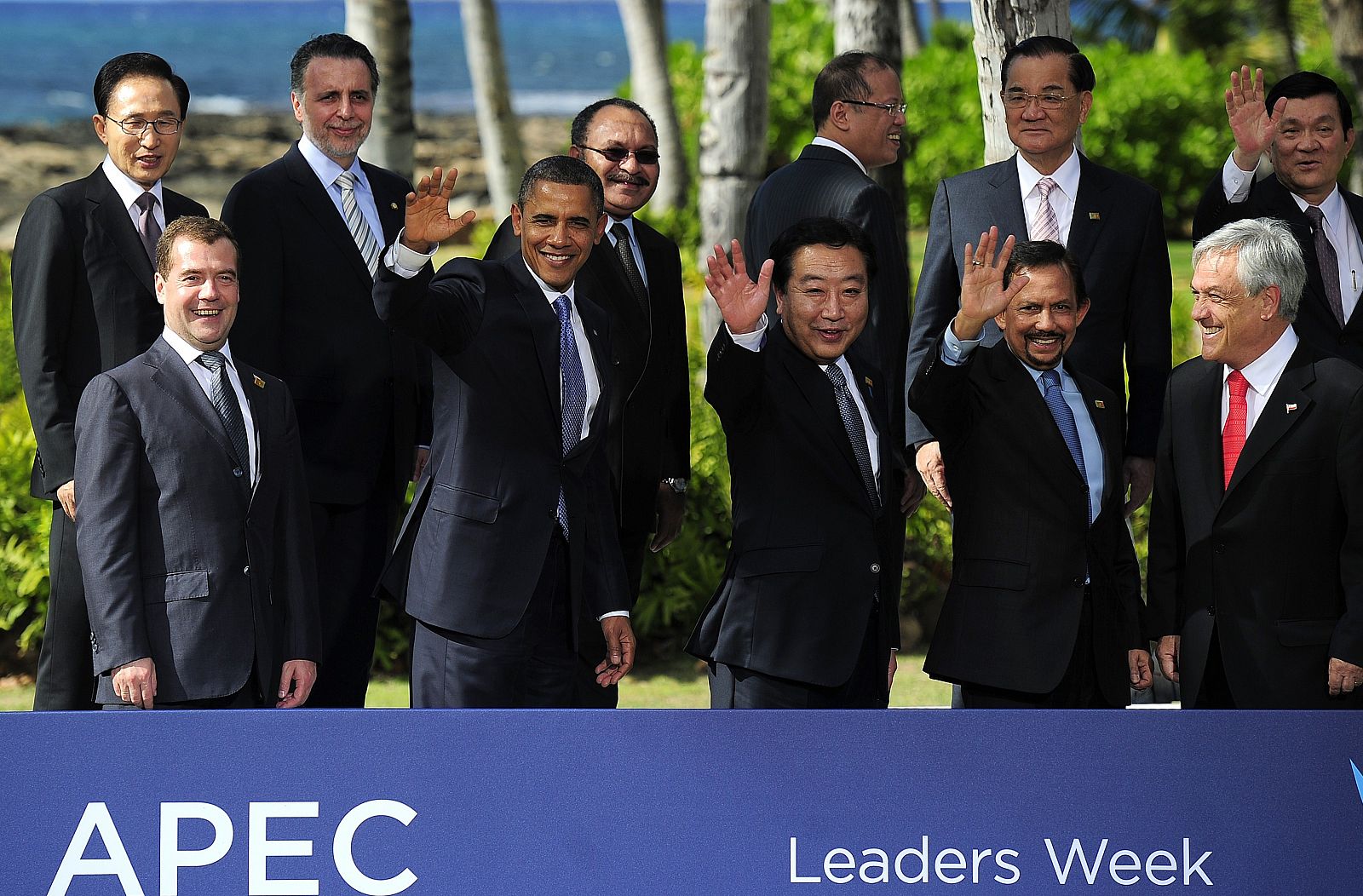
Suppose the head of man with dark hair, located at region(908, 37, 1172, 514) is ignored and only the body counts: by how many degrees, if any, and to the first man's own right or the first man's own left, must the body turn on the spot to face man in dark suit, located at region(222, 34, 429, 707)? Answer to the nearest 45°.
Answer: approximately 90° to the first man's own right

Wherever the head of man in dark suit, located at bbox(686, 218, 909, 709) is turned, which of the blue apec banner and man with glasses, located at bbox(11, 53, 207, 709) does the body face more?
the blue apec banner

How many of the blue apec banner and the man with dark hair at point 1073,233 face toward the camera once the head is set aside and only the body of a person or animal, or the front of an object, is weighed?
2

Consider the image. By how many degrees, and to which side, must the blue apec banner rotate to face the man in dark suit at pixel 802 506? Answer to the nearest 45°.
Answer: approximately 180°

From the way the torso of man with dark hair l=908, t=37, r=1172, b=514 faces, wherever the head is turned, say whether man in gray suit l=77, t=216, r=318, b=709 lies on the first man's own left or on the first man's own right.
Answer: on the first man's own right

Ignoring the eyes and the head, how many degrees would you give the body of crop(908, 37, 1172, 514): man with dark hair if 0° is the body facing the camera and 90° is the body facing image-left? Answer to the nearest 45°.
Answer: approximately 0°

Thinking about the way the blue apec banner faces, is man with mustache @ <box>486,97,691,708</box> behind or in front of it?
behind
